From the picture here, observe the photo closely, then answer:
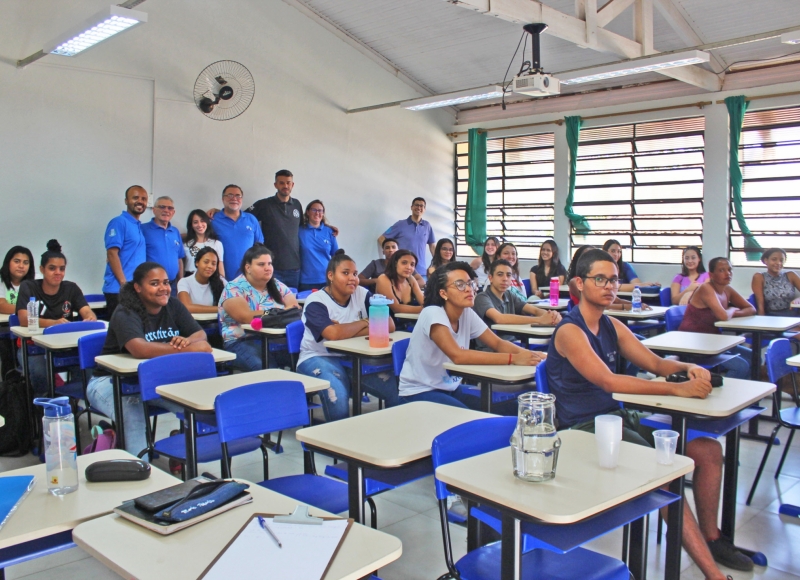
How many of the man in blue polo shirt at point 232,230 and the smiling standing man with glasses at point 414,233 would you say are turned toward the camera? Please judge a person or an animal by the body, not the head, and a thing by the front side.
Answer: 2

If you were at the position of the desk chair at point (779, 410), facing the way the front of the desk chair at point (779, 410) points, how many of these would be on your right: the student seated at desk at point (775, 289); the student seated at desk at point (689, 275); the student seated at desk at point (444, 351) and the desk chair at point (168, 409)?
2

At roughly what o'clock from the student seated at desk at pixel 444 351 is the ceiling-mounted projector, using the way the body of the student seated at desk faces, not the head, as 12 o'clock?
The ceiling-mounted projector is roughly at 8 o'clock from the student seated at desk.

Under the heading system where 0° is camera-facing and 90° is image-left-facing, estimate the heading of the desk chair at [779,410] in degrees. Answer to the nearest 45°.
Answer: approximately 315°

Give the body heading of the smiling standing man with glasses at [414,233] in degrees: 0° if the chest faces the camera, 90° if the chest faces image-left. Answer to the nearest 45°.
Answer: approximately 0°

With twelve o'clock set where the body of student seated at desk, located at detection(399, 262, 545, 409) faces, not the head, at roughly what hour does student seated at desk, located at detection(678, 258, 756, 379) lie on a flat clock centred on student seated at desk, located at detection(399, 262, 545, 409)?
student seated at desk, located at detection(678, 258, 756, 379) is roughly at 9 o'clock from student seated at desk, located at detection(399, 262, 545, 409).

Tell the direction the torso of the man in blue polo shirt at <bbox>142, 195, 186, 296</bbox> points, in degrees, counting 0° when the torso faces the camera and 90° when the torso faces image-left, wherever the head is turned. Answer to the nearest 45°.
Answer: approximately 315°

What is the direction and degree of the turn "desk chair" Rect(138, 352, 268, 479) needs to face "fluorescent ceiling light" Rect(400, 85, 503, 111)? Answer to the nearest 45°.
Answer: approximately 90° to its left

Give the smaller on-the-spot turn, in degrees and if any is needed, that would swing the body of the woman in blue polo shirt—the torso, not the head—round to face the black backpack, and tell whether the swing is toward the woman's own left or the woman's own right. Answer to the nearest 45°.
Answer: approximately 45° to the woman's own right

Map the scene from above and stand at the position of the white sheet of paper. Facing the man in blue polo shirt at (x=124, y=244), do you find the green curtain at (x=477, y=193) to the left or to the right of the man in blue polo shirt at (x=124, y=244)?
right

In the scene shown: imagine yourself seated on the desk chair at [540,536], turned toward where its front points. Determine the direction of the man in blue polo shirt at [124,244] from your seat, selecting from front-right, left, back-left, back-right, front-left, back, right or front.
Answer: back
